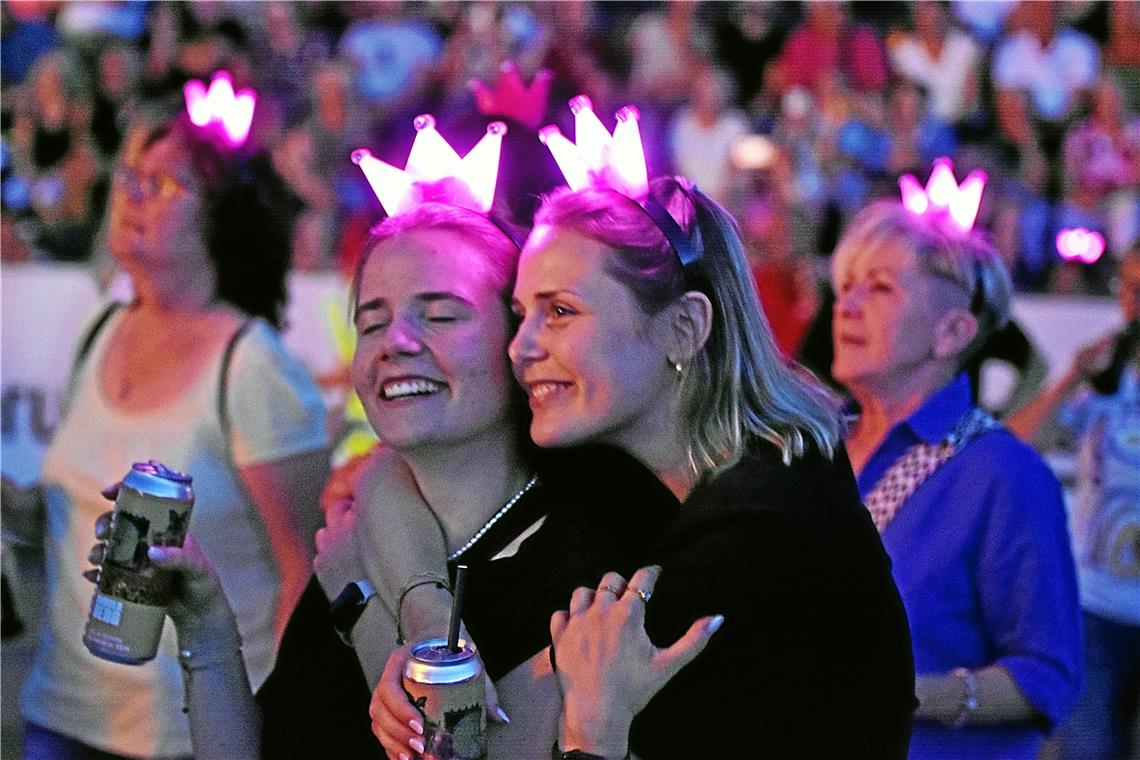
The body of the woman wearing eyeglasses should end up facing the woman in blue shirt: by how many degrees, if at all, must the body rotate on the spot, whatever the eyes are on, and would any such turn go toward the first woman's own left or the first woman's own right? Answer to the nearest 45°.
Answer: approximately 90° to the first woman's own left

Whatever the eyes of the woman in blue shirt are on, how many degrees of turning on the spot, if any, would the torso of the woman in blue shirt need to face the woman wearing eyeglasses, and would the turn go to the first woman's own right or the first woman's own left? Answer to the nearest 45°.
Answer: approximately 45° to the first woman's own right

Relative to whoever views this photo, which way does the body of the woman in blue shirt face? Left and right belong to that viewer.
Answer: facing the viewer and to the left of the viewer

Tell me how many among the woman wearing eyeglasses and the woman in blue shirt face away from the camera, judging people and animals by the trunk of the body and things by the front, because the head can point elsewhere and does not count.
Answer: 0

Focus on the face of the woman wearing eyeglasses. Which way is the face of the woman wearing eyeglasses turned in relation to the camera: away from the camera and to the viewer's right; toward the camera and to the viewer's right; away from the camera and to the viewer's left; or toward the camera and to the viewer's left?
toward the camera and to the viewer's left
